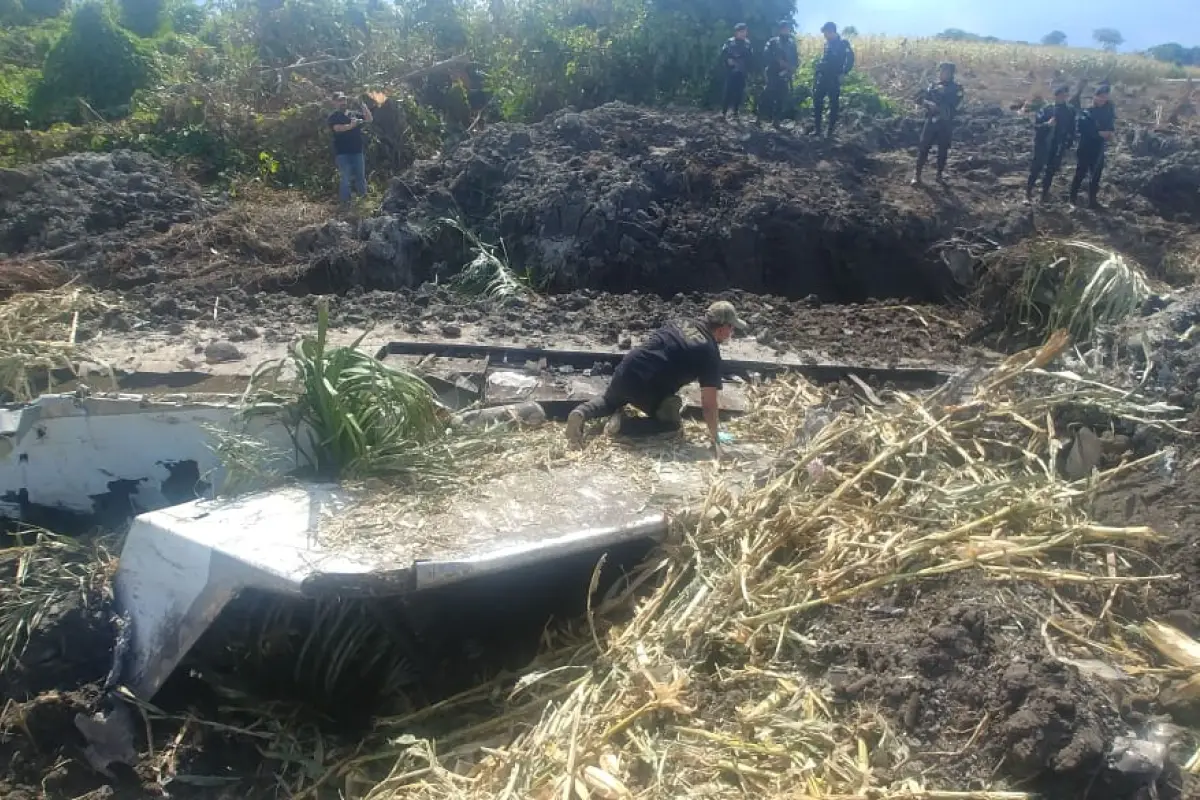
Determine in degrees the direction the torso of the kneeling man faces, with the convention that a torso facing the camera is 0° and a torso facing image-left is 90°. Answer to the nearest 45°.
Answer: approximately 270°

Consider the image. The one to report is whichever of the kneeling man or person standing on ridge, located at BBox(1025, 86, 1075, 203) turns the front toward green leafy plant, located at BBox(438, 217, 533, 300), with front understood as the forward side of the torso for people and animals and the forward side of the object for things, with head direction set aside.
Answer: the person standing on ridge

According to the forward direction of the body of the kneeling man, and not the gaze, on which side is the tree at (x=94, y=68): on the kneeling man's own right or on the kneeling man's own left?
on the kneeling man's own left

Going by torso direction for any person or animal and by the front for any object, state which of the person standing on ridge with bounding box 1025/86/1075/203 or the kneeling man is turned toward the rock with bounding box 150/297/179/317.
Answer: the person standing on ridge

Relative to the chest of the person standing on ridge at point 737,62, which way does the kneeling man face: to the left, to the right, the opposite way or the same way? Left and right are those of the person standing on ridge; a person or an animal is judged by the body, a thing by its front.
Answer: to the left

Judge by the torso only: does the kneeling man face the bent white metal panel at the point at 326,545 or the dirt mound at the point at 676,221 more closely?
the dirt mound

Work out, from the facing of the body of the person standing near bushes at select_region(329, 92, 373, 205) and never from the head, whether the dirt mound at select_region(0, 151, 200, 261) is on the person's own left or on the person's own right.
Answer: on the person's own right

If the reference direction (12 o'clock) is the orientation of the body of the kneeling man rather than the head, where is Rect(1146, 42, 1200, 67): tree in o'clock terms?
The tree is roughly at 10 o'clock from the kneeling man.

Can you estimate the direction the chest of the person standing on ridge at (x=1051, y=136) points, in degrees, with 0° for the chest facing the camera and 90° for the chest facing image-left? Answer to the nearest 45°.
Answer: approximately 45°

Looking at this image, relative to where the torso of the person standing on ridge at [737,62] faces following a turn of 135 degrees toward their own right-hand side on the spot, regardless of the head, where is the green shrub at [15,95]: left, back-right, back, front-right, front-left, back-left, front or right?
front-left

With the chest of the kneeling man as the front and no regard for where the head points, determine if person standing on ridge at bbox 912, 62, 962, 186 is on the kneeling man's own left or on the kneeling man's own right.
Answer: on the kneeling man's own left

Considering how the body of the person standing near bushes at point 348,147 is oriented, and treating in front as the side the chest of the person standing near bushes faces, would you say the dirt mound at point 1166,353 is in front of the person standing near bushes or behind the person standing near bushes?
in front

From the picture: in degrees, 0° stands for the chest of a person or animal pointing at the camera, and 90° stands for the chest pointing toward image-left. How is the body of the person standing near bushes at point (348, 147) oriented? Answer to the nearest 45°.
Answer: approximately 315°
